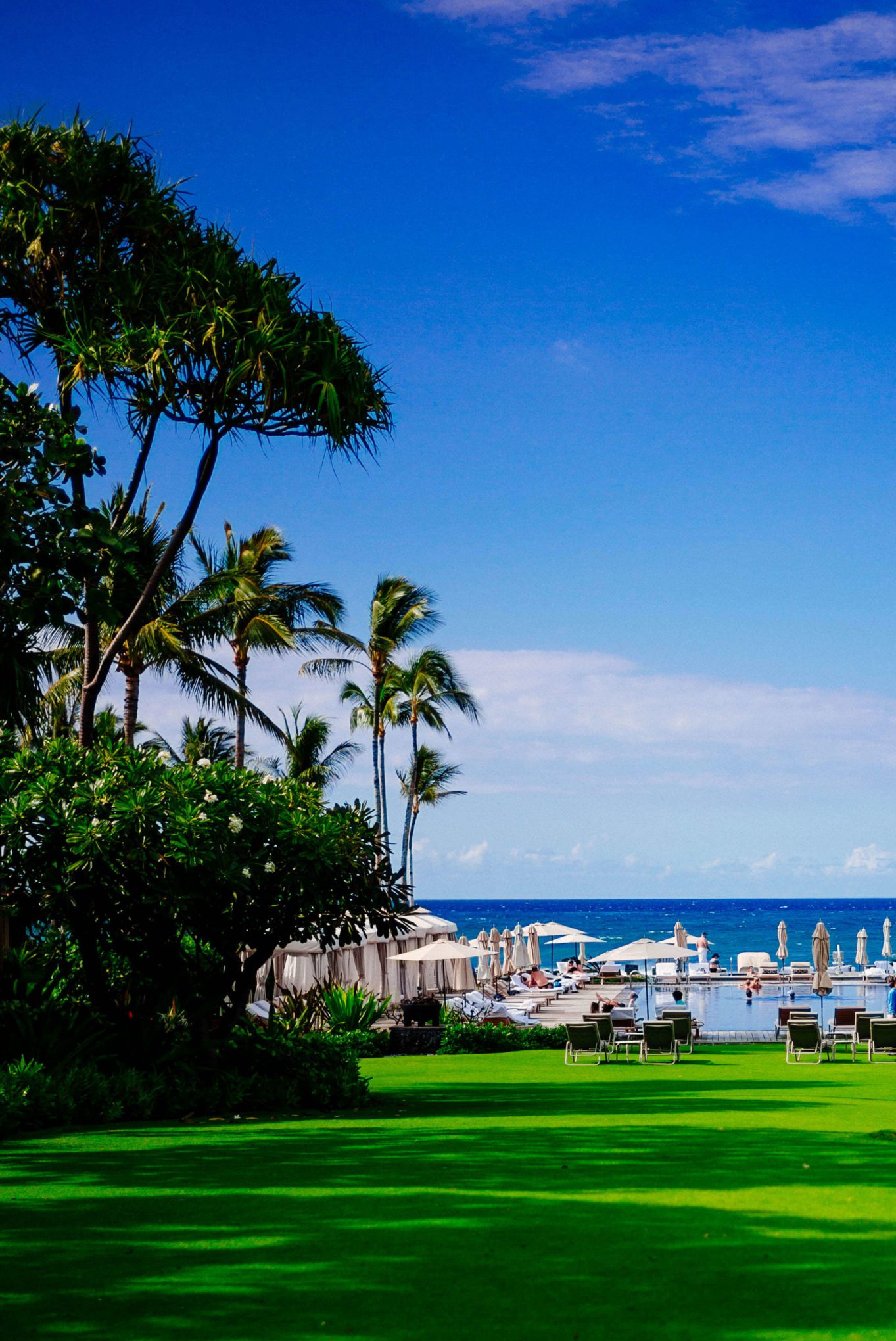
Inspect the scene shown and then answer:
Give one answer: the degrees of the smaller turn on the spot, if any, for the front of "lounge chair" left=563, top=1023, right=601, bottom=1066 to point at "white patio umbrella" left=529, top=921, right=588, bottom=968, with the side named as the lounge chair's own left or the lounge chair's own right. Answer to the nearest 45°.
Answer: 0° — it already faces it

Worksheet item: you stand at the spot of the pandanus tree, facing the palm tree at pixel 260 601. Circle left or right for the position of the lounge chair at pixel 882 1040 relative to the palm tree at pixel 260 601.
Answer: right

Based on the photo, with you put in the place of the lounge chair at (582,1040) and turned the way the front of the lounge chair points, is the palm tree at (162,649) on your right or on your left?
on your left

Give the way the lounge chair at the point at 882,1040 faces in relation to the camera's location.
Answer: facing away from the viewer

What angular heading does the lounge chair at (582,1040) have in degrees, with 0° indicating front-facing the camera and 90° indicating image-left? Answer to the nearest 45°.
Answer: approximately 180°

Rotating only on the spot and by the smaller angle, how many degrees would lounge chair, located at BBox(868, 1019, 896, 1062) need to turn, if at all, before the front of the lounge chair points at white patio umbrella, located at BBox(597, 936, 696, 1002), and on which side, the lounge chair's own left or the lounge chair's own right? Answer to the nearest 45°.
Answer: approximately 45° to the lounge chair's own left

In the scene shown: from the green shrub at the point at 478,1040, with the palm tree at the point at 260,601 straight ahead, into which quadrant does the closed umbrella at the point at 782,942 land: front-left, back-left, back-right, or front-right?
front-right

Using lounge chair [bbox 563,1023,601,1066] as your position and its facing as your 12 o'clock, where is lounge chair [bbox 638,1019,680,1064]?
lounge chair [bbox 638,1019,680,1064] is roughly at 2 o'clock from lounge chair [bbox 563,1023,601,1066].

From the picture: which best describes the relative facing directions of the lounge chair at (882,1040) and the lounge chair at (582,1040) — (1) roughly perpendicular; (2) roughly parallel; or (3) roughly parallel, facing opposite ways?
roughly parallel

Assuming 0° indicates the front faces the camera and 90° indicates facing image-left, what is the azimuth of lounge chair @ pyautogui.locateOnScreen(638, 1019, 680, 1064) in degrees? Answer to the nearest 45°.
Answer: approximately 180°

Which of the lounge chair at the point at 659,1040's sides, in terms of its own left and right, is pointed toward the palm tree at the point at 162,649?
left

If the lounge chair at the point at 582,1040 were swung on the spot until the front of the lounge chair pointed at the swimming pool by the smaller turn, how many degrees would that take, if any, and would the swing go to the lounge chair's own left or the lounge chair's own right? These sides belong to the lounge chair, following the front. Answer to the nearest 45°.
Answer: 0° — it already faces it

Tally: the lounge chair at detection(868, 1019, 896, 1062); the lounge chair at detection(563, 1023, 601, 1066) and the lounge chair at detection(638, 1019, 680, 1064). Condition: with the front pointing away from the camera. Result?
3
